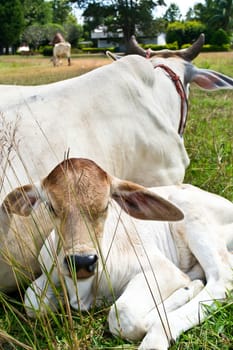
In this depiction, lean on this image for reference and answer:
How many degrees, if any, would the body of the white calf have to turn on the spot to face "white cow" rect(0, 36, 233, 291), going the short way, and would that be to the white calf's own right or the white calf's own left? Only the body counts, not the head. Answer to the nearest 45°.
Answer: approximately 135° to the white calf's own right

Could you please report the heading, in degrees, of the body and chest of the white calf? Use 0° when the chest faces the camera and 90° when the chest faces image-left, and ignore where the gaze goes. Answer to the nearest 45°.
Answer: approximately 45°
